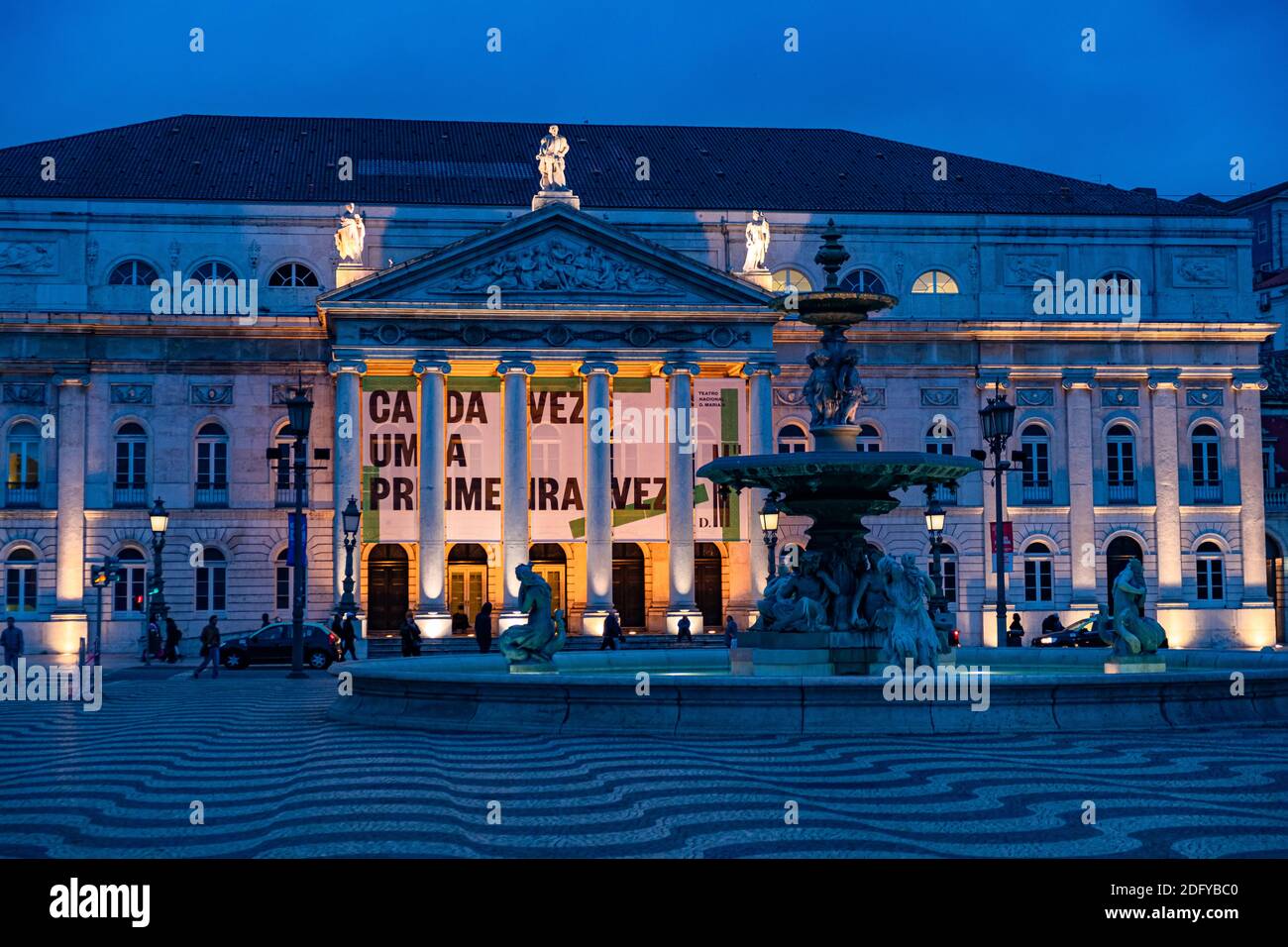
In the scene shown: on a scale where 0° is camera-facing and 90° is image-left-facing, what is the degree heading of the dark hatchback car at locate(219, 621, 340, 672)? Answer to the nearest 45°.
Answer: approximately 90°

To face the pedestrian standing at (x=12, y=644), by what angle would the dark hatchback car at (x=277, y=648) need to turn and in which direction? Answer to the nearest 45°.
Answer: approximately 45° to its left

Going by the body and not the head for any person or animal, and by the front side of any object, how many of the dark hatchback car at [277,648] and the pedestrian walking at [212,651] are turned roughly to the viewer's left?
1

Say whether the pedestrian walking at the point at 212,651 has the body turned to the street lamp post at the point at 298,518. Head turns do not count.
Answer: no

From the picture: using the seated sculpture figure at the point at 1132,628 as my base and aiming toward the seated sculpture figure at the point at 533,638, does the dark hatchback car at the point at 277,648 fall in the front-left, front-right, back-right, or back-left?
front-right

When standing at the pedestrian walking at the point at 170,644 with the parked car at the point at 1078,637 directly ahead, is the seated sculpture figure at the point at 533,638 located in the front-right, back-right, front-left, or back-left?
front-right

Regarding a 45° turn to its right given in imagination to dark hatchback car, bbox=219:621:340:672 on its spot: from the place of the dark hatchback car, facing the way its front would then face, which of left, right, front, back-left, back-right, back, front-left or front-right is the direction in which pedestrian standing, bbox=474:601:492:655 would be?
back-right

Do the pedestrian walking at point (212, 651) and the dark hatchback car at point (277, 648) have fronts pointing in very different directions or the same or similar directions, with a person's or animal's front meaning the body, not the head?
very different directions

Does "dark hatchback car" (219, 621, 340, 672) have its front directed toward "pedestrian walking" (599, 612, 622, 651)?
no
